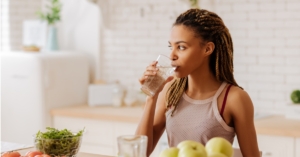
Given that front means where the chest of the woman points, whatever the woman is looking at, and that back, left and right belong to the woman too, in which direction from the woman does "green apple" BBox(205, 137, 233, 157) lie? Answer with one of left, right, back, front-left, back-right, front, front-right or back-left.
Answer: front-left

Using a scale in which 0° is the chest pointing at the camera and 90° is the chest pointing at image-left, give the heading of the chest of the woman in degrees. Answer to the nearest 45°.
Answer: approximately 45°

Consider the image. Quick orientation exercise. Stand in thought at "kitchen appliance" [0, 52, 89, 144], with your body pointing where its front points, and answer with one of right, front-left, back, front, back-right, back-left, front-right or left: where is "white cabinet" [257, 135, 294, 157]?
left

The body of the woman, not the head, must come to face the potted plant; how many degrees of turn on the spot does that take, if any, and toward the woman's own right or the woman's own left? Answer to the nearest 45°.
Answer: approximately 90° to the woman's own right

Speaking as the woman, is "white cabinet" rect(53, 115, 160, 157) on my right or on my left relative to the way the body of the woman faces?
on my right

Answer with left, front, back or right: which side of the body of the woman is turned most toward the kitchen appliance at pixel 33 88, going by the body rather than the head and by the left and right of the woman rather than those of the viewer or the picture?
right

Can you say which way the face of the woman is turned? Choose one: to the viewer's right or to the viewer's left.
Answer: to the viewer's left
